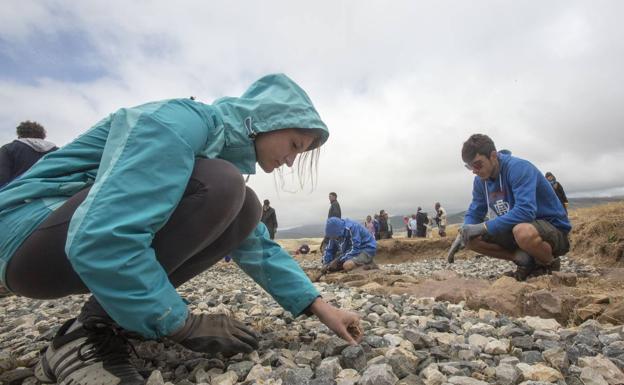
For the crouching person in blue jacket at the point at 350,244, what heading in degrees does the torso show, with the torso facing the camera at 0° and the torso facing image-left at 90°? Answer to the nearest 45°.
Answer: approximately 45°

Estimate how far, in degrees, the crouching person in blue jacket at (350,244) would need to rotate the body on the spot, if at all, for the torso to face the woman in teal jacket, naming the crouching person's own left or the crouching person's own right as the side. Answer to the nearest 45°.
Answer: approximately 45° to the crouching person's own left

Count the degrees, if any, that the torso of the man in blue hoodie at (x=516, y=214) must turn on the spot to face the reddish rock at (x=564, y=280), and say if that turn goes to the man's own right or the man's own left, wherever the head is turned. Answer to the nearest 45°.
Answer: approximately 90° to the man's own left

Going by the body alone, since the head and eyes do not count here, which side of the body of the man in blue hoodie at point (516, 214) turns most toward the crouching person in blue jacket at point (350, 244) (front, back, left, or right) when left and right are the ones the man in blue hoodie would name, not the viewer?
right

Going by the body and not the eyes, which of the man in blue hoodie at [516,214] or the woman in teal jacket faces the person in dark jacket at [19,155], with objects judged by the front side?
the man in blue hoodie

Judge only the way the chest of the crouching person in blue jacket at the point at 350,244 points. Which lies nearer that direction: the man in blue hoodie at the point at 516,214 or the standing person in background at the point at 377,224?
the man in blue hoodie

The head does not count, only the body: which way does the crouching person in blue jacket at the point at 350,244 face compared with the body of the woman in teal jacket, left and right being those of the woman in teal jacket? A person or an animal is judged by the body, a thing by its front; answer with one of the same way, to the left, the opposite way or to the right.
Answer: the opposite way

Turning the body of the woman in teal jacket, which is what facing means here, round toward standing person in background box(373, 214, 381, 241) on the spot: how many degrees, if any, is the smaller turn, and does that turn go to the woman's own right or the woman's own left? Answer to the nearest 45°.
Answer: approximately 45° to the woman's own left

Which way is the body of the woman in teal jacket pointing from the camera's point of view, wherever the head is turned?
to the viewer's right

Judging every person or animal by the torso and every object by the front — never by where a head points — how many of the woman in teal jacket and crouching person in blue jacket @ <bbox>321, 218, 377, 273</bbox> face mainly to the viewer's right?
1

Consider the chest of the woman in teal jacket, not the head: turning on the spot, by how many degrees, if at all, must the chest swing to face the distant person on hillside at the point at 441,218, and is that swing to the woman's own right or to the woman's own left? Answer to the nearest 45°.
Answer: approximately 45° to the woman's own left

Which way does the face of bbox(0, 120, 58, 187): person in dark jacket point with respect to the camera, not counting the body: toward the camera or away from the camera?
away from the camera
